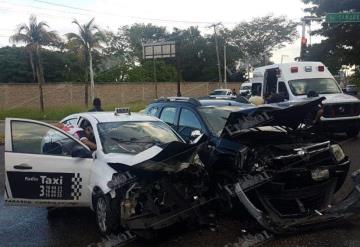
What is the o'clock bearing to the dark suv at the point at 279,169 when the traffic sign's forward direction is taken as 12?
The dark suv is roughly at 12 o'clock from the traffic sign.

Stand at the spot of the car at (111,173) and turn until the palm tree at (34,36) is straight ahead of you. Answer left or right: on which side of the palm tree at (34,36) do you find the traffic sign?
right

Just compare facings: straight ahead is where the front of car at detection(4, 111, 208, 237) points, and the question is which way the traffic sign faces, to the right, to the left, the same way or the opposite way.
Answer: to the right

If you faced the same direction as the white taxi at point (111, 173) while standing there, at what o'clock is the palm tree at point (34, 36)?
The palm tree is roughly at 7 o'clock from the white taxi.
